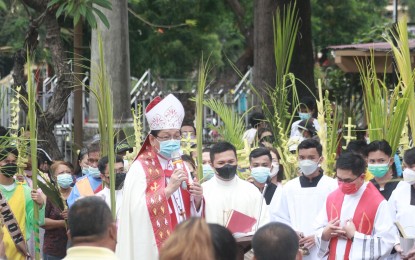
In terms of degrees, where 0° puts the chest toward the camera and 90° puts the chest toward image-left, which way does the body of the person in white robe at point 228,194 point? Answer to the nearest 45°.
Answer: approximately 0°

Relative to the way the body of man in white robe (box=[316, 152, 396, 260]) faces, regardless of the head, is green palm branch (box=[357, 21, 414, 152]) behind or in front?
behind

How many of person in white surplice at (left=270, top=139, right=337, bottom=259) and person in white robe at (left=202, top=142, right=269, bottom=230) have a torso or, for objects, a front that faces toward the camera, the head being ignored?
2

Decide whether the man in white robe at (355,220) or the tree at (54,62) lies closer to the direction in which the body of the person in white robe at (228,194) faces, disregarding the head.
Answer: the man in white robe

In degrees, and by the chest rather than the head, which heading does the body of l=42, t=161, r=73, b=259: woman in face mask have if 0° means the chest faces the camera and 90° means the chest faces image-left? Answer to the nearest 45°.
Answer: approximately 315°

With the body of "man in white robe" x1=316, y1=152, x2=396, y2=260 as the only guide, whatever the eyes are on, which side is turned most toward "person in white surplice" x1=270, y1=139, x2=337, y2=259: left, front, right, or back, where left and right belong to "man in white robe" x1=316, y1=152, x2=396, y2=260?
right

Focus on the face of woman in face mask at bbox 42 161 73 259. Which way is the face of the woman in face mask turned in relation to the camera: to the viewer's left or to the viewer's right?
to the viewer's right

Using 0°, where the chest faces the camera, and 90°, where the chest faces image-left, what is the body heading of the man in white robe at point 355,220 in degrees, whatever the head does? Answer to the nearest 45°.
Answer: approximately 45°

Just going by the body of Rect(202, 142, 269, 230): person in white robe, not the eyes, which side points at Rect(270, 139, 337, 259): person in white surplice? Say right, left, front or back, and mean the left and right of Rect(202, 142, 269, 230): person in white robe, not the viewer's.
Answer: left
